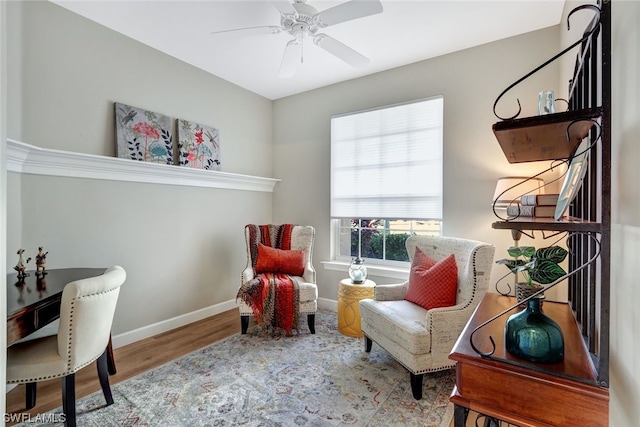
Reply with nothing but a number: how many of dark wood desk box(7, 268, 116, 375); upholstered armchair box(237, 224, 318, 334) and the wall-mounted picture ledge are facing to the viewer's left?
0

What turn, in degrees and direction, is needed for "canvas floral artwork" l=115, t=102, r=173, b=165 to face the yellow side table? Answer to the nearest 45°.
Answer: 0° — it already faces it

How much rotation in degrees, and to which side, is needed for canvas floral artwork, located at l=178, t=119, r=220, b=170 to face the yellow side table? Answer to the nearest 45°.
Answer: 0° — it already faces it

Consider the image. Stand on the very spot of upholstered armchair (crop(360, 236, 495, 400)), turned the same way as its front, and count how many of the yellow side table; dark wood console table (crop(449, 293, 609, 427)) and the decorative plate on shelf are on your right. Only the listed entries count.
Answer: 1

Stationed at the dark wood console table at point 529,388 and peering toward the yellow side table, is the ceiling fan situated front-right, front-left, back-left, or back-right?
front-left

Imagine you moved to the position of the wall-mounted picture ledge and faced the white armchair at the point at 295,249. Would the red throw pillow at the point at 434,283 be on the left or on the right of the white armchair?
right

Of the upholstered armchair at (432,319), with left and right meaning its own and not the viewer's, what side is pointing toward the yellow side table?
right

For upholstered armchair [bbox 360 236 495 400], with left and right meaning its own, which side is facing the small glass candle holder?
right

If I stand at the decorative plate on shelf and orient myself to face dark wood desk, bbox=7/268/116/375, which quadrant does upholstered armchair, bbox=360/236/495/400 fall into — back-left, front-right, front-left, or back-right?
front-right

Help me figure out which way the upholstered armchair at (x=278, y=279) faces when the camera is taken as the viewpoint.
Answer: facing the viewer

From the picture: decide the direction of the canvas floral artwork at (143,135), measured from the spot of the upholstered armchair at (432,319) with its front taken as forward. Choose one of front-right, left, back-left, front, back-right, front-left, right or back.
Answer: front-right

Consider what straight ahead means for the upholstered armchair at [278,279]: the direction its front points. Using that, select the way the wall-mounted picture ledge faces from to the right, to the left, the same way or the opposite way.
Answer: to the left

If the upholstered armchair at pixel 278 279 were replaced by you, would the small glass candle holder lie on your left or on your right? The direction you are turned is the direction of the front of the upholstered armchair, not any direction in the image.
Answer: on your left

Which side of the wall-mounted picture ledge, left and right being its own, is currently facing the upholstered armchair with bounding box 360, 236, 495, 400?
front

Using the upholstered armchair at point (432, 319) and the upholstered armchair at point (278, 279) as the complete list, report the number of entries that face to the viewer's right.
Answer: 0

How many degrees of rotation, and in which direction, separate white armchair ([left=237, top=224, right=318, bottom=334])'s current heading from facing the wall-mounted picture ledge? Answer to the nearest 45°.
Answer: approximately 90° to its right

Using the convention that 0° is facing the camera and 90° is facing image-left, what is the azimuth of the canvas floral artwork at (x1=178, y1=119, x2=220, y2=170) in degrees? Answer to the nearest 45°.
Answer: approximately 315°
